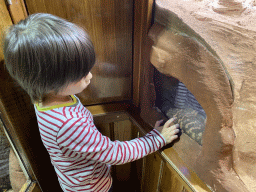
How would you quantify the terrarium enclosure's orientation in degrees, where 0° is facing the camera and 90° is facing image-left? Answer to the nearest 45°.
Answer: approximately 45°

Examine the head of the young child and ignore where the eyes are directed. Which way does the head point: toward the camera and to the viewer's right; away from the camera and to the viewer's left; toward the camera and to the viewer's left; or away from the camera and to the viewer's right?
away from the camera and to the viewer's right
